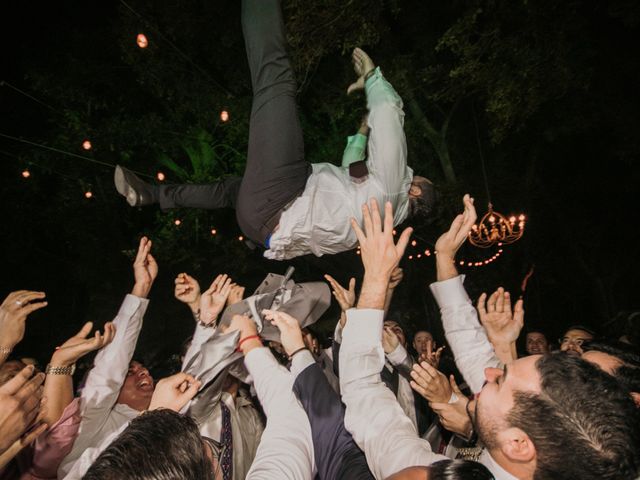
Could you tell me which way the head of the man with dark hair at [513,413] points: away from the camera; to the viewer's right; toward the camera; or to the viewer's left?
to the viewer's left

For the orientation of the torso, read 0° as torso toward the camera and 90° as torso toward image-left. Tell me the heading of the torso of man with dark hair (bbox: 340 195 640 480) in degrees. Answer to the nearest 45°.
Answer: approximately 135°

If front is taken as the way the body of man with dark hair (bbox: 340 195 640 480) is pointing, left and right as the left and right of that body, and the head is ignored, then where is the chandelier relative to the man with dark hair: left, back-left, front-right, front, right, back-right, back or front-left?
front-right
